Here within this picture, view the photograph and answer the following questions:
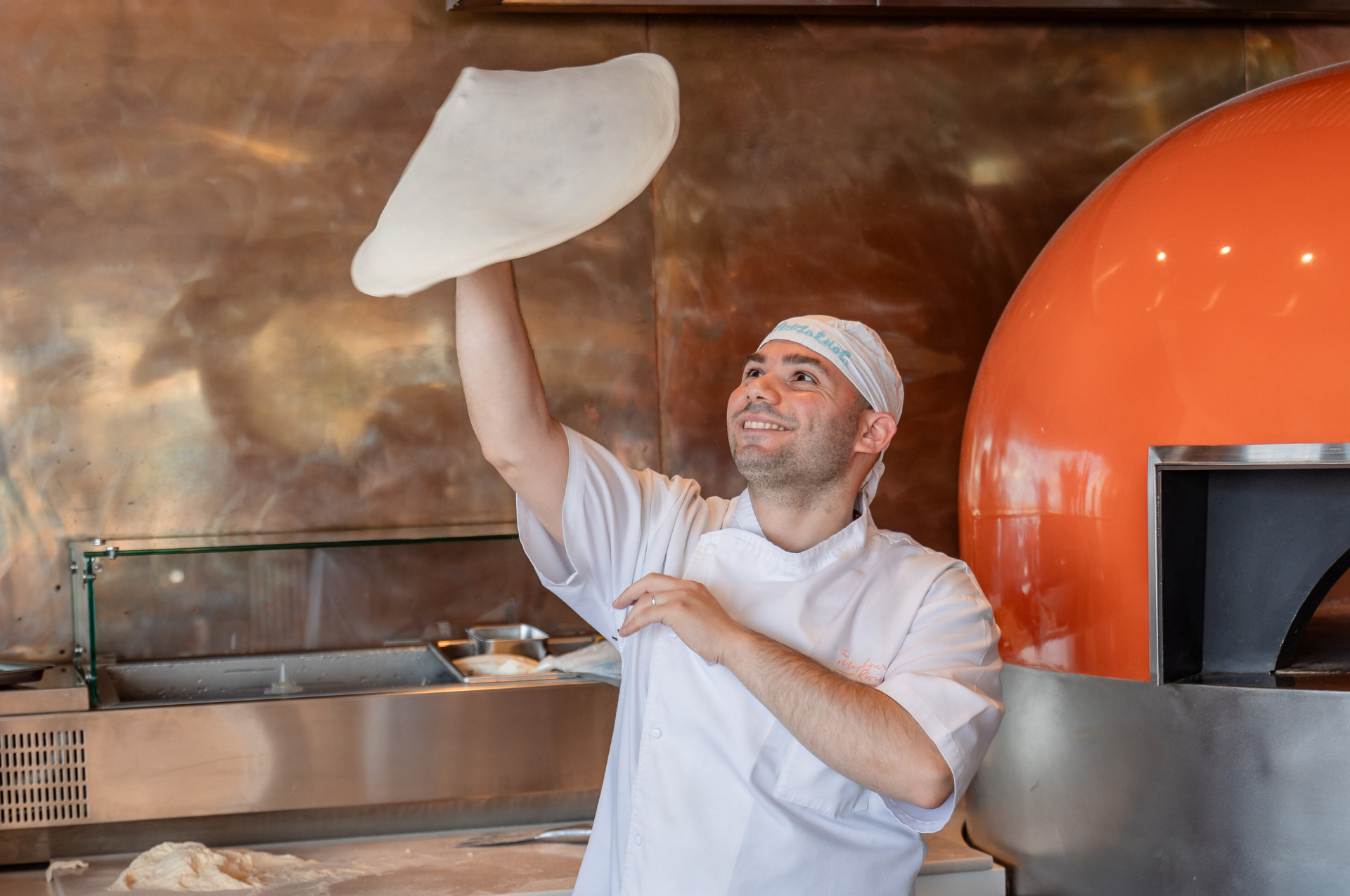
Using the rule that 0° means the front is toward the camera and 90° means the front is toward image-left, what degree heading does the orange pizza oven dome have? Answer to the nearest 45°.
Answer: approximately 0°

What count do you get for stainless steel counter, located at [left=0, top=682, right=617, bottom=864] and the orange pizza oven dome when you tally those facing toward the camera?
2

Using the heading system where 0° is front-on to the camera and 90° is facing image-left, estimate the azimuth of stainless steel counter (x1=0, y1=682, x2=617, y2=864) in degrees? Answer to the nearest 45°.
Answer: approximately 0°

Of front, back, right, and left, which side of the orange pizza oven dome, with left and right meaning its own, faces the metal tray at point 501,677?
right
